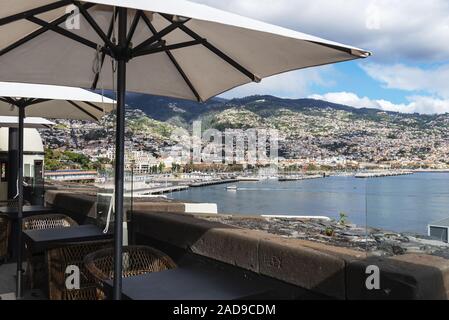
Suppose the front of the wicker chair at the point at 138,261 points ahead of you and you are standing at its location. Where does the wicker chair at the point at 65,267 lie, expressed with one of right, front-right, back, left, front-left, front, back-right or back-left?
back

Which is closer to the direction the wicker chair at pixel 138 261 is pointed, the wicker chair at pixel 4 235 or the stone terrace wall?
the stone terrace wall

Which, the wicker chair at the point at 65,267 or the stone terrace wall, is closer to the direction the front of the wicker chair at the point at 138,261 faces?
the stone terrace wall

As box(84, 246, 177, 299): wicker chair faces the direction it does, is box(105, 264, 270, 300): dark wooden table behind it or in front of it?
in front

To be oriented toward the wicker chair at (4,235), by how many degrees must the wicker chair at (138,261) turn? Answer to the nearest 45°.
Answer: approximately 180°

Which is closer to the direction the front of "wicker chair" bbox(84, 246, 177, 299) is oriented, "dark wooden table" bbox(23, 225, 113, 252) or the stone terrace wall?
the stone terrace wall

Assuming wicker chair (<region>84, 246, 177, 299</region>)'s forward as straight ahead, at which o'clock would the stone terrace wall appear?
The stone terrace wall is roughly at 12 o'clock from the wicker chair.
